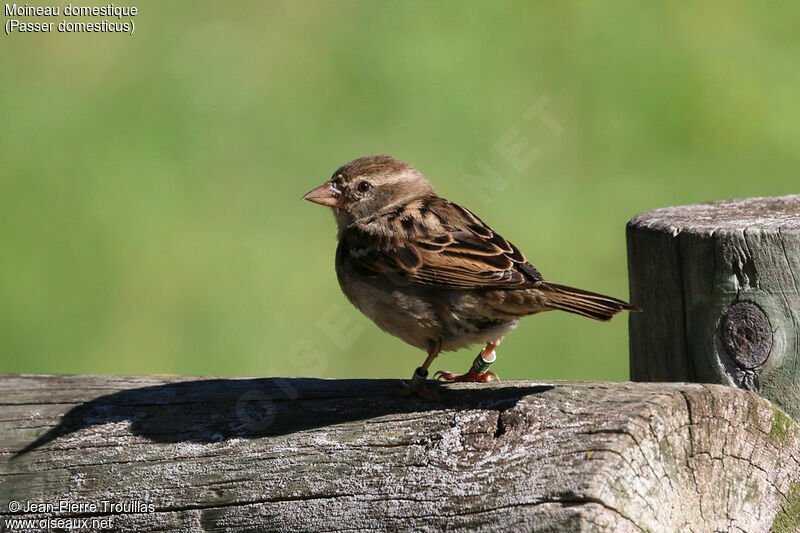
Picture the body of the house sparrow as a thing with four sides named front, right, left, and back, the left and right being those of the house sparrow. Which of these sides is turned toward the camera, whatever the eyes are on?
left

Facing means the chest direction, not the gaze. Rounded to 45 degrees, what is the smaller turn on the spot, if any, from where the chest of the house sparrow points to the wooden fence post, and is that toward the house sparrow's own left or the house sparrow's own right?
approximately 135° to the house sparrow's own left
